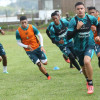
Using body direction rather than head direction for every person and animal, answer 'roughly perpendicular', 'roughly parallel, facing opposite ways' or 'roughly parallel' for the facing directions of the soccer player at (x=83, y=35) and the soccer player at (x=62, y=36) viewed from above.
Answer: roughly parallel

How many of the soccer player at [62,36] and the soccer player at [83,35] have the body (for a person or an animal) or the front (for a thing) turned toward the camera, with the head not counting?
2

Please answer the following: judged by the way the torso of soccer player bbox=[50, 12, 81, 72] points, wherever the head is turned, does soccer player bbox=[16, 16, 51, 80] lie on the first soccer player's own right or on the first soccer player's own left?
on the first soccer player's own right

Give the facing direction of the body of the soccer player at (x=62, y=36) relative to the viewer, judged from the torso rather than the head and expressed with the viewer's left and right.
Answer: facing the viewer

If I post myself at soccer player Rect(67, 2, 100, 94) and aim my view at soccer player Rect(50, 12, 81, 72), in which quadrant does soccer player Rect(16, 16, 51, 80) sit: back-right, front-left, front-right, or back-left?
front-left

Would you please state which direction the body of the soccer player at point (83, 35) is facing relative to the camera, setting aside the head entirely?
toward the camera

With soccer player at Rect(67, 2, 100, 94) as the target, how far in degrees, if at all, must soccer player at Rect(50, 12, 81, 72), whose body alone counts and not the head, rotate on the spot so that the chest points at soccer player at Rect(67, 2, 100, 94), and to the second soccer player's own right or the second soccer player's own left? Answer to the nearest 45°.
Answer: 0° — they already face them

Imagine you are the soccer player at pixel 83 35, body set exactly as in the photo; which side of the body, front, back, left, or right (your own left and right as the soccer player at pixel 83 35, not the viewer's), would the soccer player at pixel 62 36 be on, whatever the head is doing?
back

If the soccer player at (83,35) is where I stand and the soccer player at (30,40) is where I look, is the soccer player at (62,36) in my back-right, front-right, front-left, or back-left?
front-right
